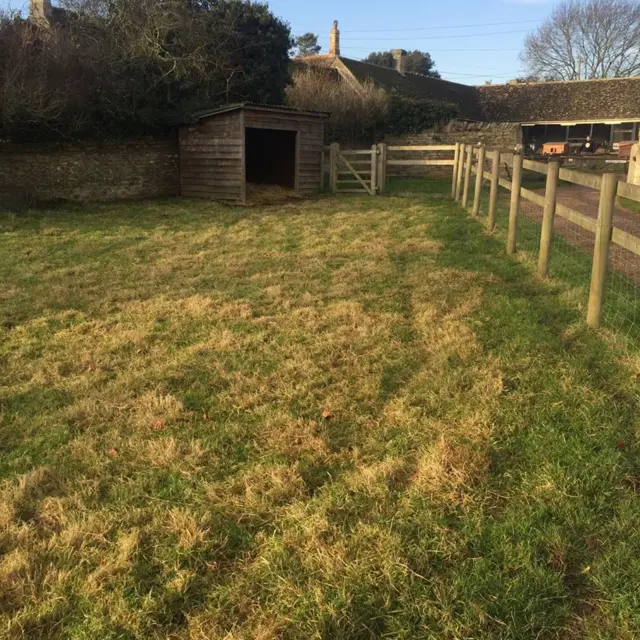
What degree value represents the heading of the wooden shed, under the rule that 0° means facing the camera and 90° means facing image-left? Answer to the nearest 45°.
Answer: approximately 315°

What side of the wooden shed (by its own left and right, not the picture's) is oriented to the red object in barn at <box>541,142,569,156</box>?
left

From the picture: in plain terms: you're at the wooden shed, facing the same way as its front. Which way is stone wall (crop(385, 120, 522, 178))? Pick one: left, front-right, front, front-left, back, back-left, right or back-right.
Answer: left

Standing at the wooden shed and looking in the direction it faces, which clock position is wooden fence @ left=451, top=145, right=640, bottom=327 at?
The wooden fence is roughly at 1 o'clock from the wooden shed.

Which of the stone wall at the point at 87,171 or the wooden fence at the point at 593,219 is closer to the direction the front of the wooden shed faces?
the wooden fence

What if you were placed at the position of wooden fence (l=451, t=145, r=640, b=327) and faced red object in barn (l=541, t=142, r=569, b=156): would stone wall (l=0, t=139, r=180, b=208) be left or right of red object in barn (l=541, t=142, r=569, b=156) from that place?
left

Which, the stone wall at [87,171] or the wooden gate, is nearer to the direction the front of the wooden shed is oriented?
the wooden gate

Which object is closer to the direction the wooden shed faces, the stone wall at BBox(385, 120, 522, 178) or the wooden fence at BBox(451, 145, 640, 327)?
the wooden fence
